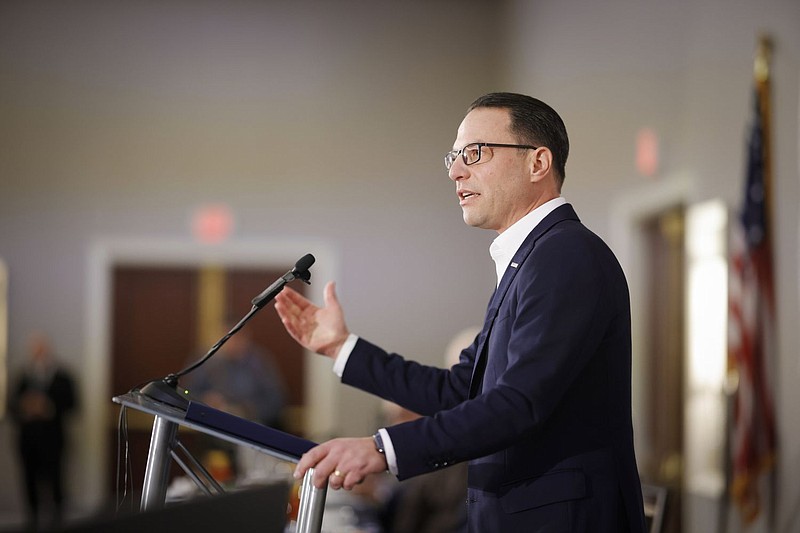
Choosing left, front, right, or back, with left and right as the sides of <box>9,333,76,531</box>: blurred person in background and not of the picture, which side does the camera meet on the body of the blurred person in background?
front

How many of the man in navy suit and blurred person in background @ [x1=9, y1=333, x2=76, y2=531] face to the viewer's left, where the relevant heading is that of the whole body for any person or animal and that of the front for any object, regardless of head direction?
1

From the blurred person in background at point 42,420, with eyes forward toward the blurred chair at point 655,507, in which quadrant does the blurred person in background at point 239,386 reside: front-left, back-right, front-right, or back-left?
front-left

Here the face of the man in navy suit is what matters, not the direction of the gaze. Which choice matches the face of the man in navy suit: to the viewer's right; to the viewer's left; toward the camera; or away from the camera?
to the viewer's left

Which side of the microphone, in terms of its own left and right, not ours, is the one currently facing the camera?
right

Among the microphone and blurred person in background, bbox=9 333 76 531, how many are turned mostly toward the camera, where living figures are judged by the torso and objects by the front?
1

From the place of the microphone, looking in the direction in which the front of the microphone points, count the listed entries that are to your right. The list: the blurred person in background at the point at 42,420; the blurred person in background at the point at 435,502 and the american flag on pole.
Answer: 0

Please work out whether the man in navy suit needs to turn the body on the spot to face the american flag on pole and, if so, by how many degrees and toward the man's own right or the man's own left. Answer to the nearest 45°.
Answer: approximately 135° to the man's own right

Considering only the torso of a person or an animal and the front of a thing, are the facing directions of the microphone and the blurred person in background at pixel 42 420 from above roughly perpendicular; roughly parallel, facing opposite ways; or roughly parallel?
roughly perpendicular

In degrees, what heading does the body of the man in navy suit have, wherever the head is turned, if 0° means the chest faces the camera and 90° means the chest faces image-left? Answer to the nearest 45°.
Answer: approximately 90°

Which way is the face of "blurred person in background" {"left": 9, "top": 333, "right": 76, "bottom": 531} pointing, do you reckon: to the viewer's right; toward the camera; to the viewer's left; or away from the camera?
toward the camera

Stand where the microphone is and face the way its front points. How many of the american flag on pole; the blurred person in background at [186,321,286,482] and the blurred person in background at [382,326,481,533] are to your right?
0

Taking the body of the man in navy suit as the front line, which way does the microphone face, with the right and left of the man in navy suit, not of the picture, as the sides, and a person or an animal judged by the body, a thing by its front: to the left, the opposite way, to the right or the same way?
the opposite way

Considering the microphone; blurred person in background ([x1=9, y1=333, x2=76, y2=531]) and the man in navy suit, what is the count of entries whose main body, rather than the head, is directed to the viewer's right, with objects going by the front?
1

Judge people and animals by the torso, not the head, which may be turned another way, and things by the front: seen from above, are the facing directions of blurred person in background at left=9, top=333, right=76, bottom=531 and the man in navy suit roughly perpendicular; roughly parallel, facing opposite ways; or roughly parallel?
roughly perpendicular
